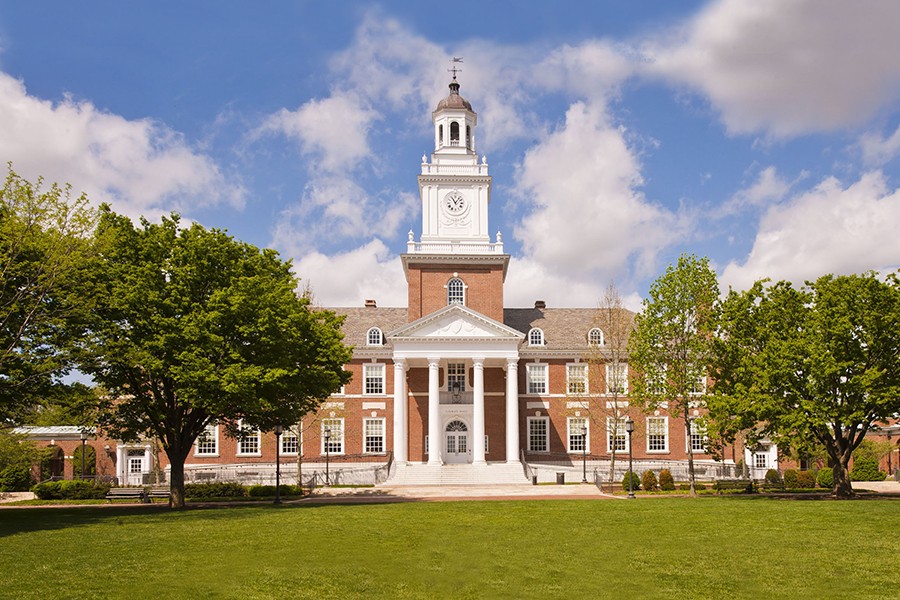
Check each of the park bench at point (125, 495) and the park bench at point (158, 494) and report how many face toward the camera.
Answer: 2

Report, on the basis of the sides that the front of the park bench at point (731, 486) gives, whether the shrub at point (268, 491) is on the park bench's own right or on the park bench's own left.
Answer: on the park bench's own right

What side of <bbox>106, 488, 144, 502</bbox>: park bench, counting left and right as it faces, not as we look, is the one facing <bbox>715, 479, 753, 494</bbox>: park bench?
left

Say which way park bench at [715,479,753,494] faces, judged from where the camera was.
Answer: facing the viewer

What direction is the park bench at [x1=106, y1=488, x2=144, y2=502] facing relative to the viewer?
toward the camera

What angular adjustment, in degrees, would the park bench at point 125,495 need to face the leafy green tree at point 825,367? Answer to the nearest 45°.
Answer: approximately 45° to its left

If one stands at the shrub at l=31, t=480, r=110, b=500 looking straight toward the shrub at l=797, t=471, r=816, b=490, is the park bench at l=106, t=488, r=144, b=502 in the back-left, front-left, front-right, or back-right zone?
front-right
